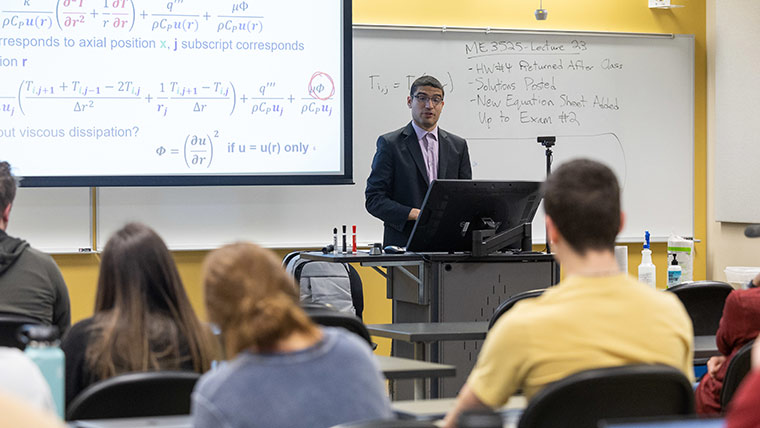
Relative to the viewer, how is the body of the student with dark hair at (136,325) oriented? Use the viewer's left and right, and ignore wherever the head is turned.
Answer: facing away from the viewer

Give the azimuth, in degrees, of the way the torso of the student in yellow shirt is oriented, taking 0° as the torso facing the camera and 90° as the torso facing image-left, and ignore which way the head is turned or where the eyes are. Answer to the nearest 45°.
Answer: approximately 180°

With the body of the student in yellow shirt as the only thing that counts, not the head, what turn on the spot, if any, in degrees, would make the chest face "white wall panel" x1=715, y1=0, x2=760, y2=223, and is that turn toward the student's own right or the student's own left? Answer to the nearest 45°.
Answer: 0° — they already face it

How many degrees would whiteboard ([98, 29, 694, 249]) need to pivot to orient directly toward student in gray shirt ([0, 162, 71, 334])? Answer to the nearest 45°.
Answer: approximately 45° to its right

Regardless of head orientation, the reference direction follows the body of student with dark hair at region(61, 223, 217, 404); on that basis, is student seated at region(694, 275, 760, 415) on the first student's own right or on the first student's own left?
on the first student's own right

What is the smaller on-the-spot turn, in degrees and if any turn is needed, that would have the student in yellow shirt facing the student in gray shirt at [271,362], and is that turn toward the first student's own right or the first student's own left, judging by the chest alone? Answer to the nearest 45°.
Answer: approximately 135° to the first student's own left

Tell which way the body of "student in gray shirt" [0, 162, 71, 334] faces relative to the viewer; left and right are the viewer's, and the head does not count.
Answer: facing away from the viewer

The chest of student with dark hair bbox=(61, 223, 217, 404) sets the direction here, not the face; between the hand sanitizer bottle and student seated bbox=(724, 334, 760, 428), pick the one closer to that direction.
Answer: the hand sanitizer bottle

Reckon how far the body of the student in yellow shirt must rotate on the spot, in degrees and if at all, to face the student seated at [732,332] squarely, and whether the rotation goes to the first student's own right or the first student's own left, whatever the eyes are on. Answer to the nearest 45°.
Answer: approximately 45° to the first student's own right

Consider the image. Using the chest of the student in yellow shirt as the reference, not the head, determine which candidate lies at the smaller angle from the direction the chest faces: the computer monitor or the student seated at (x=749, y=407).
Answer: the computer monitor

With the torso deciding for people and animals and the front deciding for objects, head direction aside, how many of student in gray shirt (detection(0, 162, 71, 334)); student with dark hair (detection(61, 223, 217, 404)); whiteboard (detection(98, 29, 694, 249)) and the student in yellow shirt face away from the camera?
3
